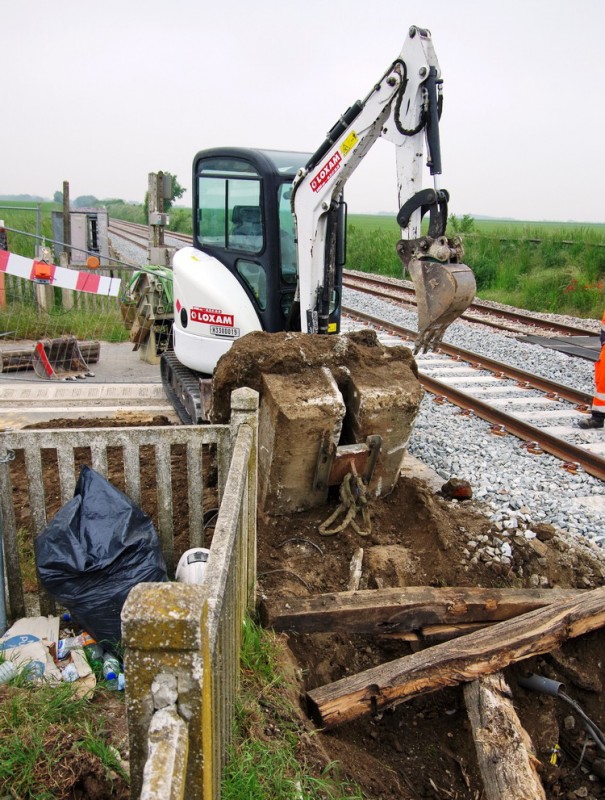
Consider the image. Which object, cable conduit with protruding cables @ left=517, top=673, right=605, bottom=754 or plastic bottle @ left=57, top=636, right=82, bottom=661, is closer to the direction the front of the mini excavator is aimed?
the cable conduit with protruding cables

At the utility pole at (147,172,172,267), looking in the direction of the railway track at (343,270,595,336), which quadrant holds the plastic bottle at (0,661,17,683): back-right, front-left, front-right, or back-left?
back-right

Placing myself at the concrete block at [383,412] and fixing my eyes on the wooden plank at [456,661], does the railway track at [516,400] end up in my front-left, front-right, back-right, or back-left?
back-left

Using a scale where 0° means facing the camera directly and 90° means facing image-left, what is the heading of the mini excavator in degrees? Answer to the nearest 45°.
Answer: approximately 315°

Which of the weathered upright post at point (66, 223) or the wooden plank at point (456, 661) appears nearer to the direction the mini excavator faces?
the wooden plank
